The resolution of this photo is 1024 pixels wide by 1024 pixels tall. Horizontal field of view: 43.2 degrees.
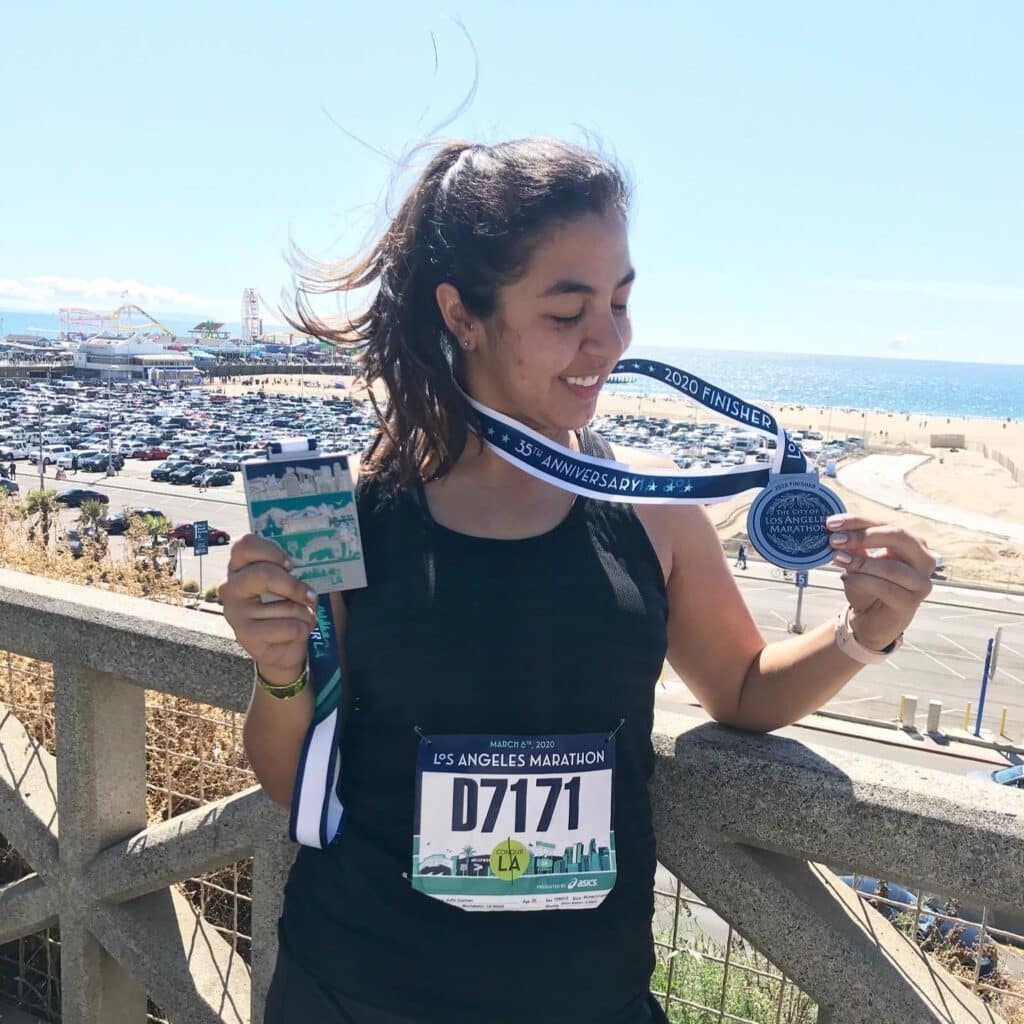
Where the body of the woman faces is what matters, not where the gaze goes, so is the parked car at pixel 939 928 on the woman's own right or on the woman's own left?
on the woman's own left

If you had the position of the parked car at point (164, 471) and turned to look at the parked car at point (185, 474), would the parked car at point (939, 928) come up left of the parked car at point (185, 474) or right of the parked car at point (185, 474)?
right

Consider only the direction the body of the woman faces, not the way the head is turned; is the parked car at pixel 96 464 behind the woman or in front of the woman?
behind

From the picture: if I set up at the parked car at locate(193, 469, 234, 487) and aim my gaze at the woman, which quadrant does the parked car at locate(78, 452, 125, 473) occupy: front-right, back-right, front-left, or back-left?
back-right

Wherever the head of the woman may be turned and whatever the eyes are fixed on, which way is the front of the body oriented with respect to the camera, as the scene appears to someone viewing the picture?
toward the camera

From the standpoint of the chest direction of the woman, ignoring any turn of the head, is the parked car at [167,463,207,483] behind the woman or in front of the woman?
behind

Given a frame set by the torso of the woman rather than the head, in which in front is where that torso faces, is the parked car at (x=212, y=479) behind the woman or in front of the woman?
behind

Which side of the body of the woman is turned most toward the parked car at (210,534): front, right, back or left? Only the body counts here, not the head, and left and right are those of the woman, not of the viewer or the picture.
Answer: back
